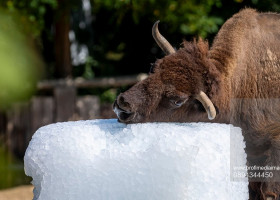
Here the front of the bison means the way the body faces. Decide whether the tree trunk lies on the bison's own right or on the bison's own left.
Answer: on the bison's own right

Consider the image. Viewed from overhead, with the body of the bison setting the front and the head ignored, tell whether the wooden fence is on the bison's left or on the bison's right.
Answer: on the bison's right

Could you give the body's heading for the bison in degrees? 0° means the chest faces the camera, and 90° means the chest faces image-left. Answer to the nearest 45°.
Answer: approximately 90°

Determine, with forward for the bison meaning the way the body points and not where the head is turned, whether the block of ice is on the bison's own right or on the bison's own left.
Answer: on the bison's own left
